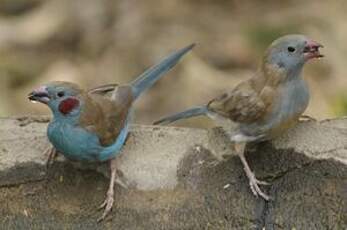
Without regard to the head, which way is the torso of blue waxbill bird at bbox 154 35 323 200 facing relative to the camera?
to the viewer's right

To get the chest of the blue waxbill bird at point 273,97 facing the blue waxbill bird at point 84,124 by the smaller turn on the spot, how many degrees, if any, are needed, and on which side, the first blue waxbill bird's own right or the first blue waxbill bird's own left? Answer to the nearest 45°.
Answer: approximately 180°
